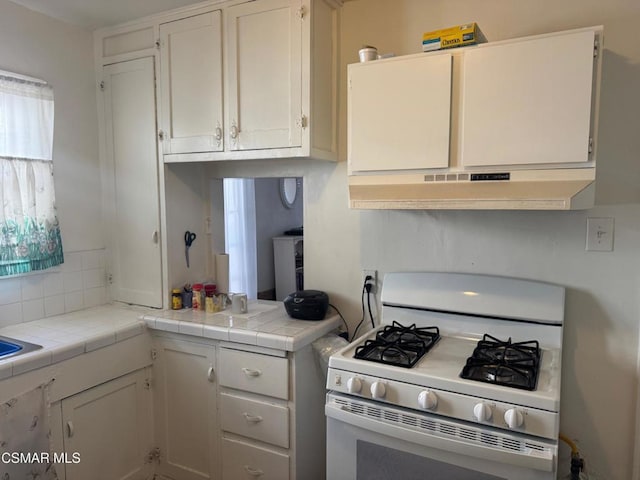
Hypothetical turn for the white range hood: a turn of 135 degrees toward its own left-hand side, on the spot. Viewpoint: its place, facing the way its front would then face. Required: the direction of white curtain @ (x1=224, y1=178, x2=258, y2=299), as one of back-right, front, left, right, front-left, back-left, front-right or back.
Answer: left

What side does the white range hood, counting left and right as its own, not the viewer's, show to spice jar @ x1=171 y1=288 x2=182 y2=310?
right

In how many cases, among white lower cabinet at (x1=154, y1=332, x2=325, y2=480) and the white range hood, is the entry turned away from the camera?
0

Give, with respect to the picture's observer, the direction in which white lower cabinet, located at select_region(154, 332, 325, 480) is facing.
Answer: facing the viewer and to the left of the viewer

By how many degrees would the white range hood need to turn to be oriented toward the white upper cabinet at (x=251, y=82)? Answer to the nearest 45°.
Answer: approximately 90° to its right

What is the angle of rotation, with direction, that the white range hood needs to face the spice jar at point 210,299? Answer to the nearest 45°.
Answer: approximately 90° to its right

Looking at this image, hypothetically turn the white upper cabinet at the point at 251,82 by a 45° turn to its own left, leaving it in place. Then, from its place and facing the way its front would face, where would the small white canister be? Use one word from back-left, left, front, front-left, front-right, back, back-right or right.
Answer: front-left

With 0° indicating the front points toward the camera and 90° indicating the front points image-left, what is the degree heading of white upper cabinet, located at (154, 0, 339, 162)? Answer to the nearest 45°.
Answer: approximately 45°

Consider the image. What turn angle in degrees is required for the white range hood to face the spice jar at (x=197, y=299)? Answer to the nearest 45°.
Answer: approximately 90° to its right

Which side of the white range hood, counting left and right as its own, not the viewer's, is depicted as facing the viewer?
front

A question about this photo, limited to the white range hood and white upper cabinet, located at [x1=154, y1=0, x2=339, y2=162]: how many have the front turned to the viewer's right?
0
